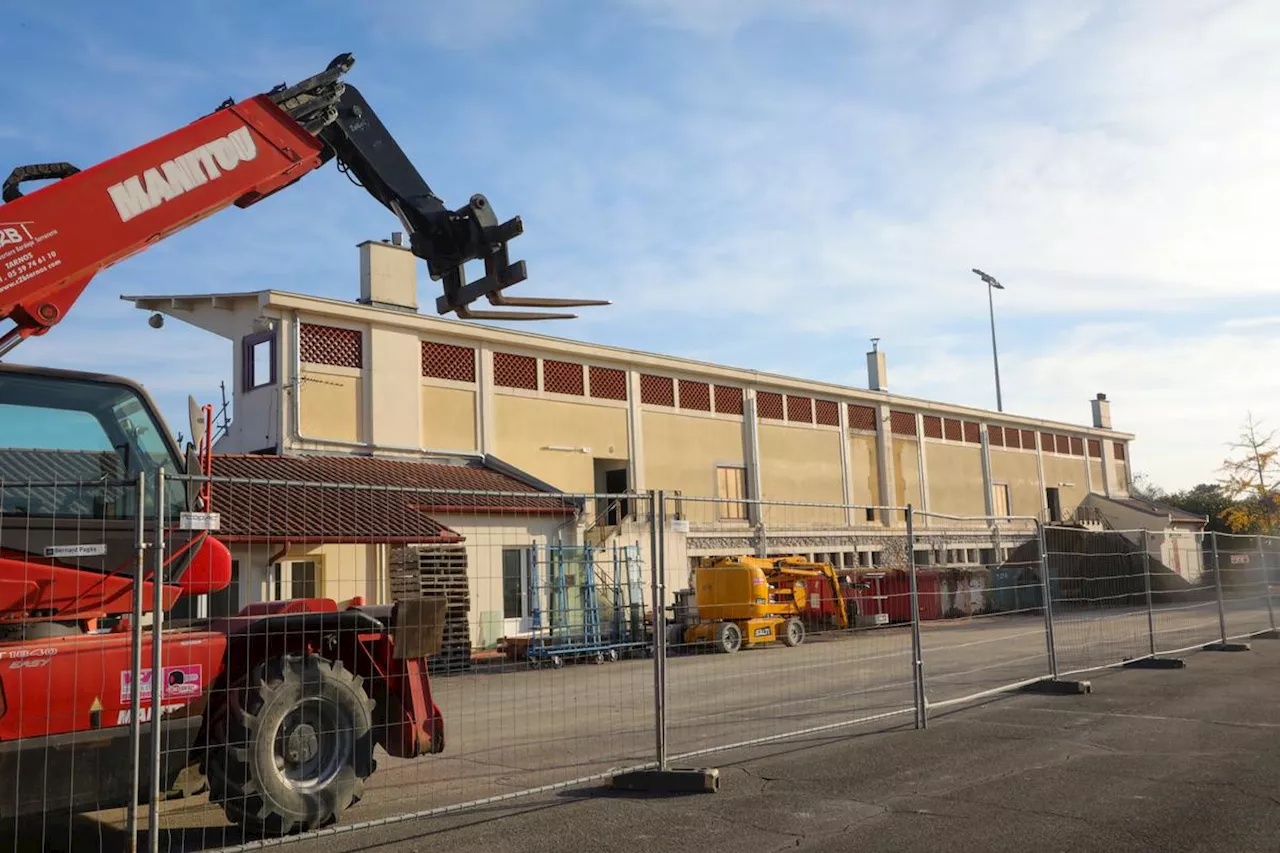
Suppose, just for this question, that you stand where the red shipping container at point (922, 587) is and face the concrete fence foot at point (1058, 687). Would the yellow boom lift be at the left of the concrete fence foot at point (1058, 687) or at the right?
right

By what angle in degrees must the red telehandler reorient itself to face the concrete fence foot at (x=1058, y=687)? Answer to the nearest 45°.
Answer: approximately 45° to its left

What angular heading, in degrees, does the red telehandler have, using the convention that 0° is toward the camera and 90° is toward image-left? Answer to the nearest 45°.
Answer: approximately 270°

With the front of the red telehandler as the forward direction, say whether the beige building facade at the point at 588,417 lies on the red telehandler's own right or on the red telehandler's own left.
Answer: on the red telehandler's own left

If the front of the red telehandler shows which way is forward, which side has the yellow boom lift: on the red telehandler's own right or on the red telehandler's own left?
on the red telehandler's own left

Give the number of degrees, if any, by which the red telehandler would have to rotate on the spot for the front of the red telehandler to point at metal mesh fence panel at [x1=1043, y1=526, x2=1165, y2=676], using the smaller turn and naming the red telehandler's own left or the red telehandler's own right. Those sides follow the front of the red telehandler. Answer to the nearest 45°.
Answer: approximately 45° to the red telehandler's own left

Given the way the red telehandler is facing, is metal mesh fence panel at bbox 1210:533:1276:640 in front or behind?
in front

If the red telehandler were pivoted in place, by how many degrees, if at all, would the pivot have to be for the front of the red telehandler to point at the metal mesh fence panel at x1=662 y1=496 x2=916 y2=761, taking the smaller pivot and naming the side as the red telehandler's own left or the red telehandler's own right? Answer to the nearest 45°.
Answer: approximately 45° to the red telehandler's own left

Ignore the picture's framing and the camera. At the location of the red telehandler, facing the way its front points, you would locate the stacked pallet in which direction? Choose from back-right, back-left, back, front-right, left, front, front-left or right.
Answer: left

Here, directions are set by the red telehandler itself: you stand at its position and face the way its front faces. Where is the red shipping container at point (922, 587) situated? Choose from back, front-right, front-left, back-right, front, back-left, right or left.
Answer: front-left
